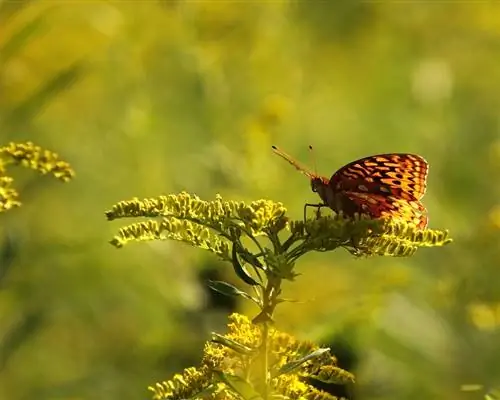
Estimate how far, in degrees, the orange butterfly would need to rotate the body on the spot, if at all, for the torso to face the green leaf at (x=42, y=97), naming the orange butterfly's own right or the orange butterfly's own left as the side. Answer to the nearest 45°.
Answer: approximately 45° to the orange butterfly's own right

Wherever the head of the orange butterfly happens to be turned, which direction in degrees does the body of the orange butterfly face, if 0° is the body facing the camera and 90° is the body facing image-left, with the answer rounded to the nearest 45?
approximately 90°
